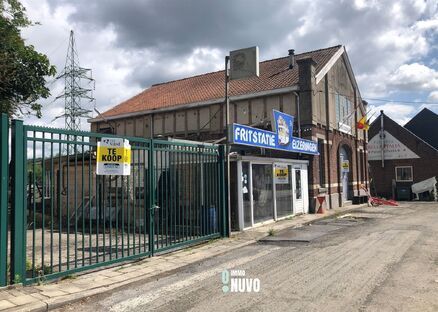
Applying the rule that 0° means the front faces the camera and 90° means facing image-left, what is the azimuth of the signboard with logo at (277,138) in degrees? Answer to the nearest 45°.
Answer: approximately 315°

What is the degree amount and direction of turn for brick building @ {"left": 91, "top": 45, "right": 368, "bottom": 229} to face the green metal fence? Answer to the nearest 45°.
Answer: approximately 45° to its right

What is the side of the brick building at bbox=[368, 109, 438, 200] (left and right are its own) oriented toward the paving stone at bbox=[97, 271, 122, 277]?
front

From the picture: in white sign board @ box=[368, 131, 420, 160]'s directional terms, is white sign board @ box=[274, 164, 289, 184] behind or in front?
in front

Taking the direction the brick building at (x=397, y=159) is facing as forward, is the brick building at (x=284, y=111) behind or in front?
in front

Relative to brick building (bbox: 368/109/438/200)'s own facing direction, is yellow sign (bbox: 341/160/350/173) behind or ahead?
ahead

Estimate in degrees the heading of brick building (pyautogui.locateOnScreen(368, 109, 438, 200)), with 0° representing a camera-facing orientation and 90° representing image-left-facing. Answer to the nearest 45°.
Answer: approximately 0°

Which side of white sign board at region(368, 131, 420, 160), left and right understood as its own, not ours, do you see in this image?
front

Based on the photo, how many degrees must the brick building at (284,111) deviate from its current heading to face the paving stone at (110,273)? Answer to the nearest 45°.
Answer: approximately 45° to its right

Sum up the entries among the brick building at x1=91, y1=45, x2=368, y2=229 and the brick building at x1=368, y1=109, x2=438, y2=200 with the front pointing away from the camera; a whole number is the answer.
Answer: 0

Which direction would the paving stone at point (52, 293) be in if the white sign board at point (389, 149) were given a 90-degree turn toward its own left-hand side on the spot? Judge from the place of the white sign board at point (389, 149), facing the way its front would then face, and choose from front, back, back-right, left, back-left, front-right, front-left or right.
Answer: right

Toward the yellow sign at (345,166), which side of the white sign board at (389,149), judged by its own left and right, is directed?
front

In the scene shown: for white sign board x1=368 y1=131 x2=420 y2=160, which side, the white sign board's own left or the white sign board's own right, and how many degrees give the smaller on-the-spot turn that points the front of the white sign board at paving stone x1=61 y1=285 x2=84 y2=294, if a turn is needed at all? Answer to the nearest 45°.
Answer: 0° — it already faces it
